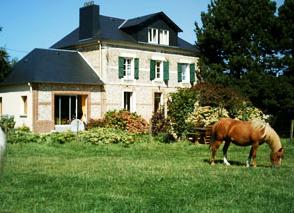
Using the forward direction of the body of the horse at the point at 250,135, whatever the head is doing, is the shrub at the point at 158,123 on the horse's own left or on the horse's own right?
on the horse's own left

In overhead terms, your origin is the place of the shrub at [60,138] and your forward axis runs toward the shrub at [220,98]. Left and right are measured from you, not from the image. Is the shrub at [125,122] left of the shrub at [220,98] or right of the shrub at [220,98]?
left

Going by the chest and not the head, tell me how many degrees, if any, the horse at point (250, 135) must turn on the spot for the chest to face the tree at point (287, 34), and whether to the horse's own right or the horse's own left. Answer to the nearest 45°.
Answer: approximately 90° to the horse's own left

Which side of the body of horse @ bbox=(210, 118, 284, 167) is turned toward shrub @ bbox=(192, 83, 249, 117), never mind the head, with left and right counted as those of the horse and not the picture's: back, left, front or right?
left

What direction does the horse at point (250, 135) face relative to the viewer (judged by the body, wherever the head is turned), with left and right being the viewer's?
facing to the right of the viewer

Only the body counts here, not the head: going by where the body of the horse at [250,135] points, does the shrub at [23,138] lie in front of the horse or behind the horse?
behind

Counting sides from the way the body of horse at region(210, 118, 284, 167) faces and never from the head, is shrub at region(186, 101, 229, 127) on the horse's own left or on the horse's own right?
on the horse's own left

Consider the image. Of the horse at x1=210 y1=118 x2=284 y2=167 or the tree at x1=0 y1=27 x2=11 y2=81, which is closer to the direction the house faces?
the horse
